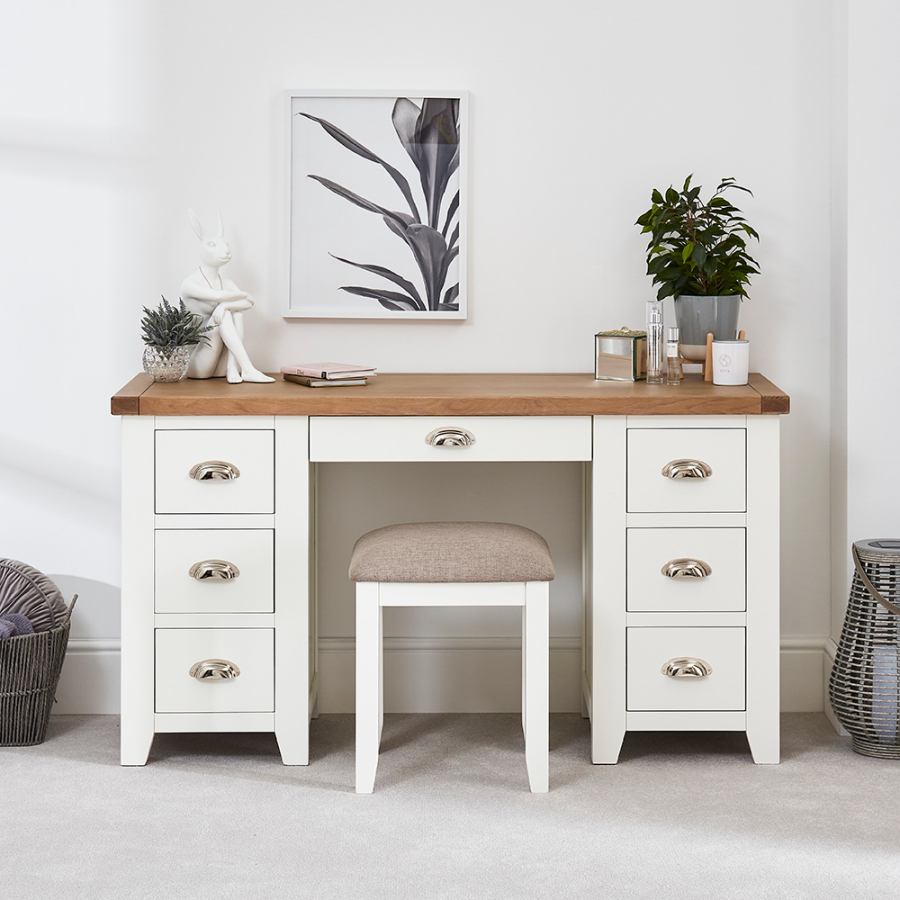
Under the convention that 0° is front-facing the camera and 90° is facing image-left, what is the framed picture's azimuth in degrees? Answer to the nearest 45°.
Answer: approximately 0°

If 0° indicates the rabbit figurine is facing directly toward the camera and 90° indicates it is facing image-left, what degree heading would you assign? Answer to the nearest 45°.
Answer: approximately 315°

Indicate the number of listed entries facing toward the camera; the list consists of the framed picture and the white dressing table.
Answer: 2

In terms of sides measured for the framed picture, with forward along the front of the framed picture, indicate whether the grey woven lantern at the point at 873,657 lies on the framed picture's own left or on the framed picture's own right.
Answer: on the framed picture's own left
